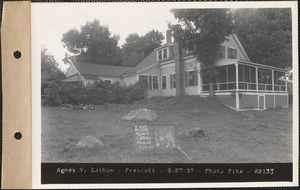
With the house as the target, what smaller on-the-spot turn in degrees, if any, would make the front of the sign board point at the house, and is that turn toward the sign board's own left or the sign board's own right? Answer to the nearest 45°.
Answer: approximately 135° to the sign board's own left

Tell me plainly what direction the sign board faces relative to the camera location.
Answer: facing the viewer

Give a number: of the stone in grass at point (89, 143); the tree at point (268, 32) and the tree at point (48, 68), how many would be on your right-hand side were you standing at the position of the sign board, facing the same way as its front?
2

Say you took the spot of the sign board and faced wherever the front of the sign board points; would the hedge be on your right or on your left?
on your right

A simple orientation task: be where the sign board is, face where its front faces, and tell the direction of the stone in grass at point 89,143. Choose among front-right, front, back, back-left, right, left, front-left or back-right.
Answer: right

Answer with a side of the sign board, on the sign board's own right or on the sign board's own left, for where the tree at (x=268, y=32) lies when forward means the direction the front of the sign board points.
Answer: on the sign board's own left

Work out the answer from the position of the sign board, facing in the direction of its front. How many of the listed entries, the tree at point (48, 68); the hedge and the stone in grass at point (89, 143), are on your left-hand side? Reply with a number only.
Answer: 0

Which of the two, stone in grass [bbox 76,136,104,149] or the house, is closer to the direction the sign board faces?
the stone in grass
